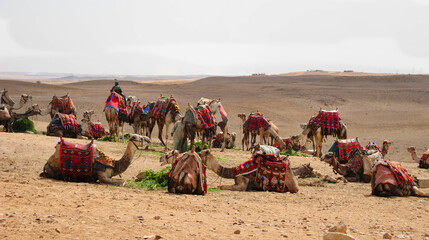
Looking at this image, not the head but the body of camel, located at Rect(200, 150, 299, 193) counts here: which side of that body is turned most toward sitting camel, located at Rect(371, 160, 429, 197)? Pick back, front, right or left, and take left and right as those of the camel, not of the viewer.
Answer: back

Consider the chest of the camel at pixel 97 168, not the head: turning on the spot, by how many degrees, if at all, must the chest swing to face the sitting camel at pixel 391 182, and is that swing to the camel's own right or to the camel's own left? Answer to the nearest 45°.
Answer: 0° — it already faces it

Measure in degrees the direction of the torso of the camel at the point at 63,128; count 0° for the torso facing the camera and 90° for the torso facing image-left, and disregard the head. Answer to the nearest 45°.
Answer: approximately 270°

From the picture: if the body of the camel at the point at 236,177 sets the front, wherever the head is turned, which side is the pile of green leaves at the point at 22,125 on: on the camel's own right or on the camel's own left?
on the camel's own right

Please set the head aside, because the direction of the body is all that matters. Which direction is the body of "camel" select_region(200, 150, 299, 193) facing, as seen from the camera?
to the viewer's left

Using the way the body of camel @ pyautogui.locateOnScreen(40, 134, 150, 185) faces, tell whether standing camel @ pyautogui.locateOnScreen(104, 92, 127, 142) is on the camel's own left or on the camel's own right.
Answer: on the camel's own left

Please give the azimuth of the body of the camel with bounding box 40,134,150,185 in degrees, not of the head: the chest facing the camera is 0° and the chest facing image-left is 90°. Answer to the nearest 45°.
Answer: approximately 270°

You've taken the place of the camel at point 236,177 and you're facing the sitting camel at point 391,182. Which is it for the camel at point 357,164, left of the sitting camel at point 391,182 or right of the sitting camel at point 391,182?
left

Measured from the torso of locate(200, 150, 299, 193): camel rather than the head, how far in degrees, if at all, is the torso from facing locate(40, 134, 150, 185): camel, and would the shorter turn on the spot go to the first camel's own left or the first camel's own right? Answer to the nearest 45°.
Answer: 0° — it already faces it

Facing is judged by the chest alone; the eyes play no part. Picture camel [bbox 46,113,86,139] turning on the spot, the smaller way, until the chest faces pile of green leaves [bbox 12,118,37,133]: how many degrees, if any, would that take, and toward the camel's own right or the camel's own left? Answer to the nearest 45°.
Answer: approximately 135° to the camel's own left
